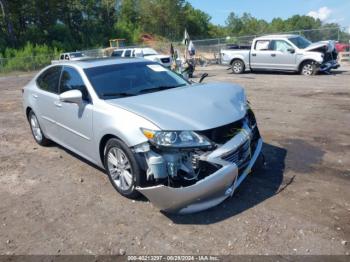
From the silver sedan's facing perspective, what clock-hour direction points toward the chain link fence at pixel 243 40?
The chain link fence is roughly at 8 o'clock from the silver sedan.

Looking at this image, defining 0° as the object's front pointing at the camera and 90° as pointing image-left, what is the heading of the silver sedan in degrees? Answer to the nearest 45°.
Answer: approximately 315°

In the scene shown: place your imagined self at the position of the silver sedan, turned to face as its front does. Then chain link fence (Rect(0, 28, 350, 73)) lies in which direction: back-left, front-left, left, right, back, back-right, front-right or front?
back-left

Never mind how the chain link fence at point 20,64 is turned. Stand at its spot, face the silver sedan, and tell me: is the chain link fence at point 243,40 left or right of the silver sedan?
left

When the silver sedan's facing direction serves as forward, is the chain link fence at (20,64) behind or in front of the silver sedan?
behind

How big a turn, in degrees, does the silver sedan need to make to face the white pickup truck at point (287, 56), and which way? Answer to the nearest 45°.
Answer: approximately 90° to its left
